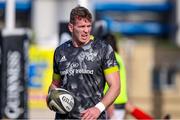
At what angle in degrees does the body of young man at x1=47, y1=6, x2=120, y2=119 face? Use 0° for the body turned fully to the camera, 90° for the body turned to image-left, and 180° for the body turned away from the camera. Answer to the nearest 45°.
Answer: approximately 0°
